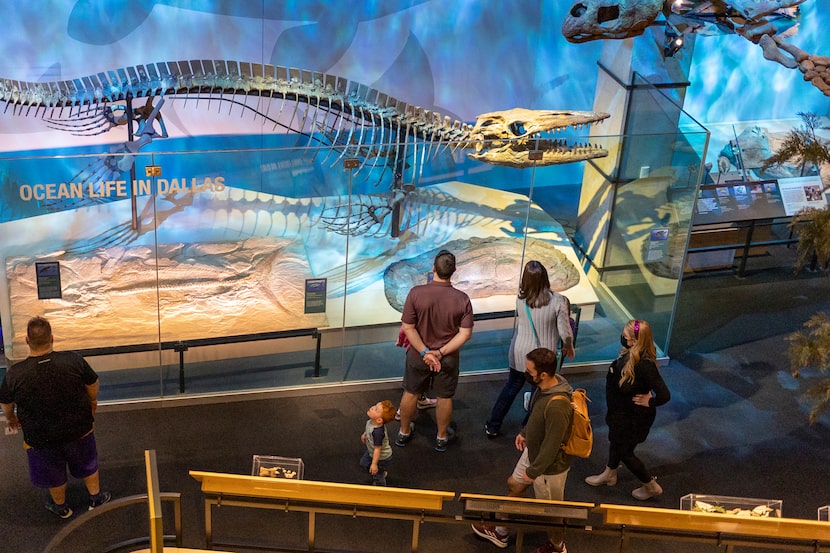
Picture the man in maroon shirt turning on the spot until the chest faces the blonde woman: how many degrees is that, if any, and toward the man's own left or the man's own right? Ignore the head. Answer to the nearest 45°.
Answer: approximately 90° to the man's own right

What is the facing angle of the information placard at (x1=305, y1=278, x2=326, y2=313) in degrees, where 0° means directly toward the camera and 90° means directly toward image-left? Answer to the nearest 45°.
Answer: approximately 0°

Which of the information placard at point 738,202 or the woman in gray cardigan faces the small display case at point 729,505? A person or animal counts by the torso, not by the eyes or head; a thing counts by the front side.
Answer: the information placard

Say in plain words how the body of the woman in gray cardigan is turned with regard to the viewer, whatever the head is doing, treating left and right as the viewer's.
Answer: facing away from the viewer and to the left of the viewer

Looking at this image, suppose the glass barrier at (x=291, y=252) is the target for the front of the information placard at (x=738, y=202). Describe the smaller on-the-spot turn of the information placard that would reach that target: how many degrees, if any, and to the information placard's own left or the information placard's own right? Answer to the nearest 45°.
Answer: approximately 45° to the information placard's own right

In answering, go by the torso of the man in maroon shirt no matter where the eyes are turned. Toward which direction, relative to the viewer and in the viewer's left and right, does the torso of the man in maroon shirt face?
facing away from the viewer

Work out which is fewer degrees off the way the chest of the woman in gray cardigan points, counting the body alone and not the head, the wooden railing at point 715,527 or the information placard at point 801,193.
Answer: the information placard

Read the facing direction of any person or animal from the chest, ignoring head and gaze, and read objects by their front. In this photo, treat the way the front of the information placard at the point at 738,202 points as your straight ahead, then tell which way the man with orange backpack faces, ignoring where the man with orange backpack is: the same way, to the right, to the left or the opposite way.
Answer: to the right

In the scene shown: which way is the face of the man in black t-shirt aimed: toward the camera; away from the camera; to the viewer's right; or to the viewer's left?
away from the camera

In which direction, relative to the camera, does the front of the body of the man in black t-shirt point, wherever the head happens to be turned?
away from the camera

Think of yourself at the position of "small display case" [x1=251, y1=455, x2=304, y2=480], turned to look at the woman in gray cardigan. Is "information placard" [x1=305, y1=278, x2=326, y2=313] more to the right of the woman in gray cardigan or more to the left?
left

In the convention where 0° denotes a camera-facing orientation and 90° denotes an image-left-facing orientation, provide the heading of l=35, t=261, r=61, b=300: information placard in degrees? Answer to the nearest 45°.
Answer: approximately 0°

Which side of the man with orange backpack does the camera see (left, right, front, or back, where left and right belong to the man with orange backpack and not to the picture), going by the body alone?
left

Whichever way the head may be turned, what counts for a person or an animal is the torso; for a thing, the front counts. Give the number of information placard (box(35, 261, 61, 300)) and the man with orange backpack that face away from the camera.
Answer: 0

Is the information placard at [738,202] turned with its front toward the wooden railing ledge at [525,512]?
yes

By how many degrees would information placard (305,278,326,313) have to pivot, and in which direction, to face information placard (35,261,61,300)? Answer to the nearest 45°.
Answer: approximately 90° to its right
